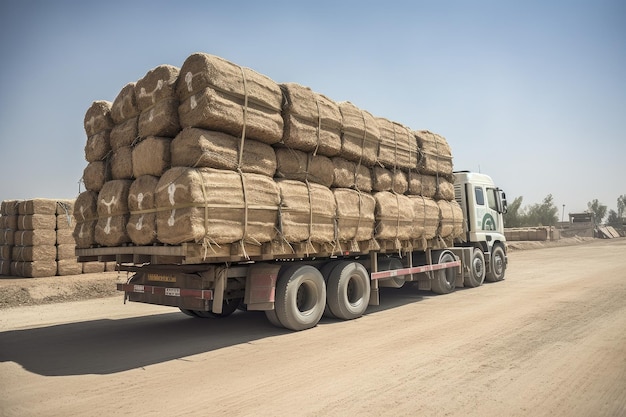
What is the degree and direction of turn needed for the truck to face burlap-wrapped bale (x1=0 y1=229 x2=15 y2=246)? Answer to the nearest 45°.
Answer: approximately 90° to its left

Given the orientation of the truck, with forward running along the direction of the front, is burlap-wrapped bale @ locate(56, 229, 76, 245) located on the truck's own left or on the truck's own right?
on the truck's own left

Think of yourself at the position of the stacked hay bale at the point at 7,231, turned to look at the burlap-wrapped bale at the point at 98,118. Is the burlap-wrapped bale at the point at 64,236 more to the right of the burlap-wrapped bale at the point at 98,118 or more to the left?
left

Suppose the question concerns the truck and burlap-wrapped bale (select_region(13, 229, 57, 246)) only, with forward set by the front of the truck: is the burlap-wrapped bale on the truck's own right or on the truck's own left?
on the truck's own left

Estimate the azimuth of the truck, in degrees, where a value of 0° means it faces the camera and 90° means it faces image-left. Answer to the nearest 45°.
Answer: approximately 225°
